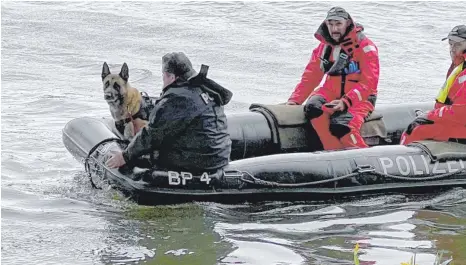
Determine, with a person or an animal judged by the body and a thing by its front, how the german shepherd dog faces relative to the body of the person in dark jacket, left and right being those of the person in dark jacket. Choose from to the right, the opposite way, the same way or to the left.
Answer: to the left

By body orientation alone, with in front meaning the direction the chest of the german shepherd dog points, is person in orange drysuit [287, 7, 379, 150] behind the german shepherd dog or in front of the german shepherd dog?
behind

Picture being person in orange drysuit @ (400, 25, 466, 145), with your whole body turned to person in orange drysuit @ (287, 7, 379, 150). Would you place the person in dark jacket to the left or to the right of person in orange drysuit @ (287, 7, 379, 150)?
left

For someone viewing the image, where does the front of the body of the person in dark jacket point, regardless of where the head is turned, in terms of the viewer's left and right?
facing away from the viewer and to the left of the viewer

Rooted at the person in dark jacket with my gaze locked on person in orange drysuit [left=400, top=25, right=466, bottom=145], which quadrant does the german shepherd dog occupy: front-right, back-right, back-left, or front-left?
back-left

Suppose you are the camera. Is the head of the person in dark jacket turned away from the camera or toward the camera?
away from the camera

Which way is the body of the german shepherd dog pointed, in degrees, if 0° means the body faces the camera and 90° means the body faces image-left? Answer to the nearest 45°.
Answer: approximately 45°

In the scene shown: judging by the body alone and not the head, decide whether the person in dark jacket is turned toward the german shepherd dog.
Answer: yes

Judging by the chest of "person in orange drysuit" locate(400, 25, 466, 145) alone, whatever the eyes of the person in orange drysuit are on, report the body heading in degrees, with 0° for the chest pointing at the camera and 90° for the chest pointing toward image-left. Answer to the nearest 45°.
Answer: approximately 90°

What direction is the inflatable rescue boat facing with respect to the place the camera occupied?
facing to the left of the viewer
